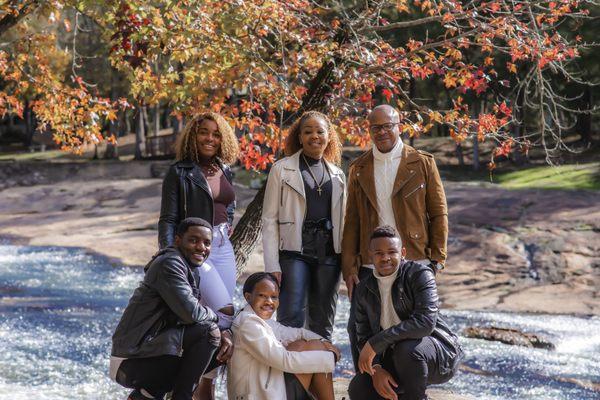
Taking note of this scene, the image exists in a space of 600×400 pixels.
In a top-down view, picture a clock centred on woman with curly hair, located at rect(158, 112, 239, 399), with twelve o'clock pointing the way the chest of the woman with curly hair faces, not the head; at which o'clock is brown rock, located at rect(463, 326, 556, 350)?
The brown rock is roughly at 9 o'clock from the woman with curly hair.

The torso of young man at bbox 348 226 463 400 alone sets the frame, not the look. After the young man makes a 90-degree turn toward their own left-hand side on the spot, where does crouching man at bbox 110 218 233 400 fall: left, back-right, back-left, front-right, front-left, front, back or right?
back-right

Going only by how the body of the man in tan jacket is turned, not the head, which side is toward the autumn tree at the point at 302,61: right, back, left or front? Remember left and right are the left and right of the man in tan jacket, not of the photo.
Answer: back

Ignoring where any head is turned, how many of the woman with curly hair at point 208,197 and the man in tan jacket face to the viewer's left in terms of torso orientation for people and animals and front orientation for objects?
0

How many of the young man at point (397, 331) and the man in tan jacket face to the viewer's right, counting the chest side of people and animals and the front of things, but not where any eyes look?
0

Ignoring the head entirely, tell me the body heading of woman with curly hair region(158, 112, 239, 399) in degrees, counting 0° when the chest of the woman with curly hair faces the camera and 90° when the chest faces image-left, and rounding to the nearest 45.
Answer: approximately 315°

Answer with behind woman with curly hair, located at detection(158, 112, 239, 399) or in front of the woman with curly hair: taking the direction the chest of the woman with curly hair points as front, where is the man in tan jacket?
in front

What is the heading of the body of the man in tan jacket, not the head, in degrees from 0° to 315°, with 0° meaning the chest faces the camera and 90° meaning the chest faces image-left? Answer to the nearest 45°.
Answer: approximately 0°

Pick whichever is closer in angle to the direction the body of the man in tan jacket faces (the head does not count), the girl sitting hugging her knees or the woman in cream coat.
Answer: the girl sitting hugging her knees
